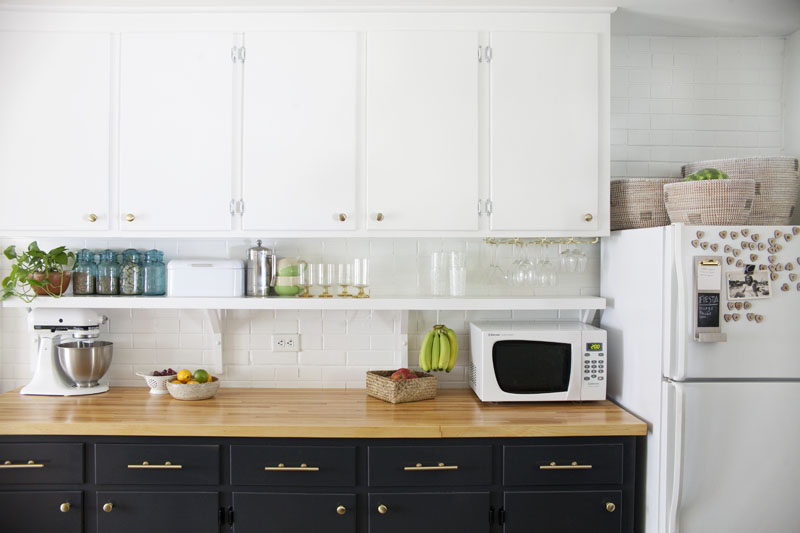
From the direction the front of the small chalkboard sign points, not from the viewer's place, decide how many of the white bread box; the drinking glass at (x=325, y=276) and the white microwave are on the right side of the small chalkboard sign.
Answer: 3

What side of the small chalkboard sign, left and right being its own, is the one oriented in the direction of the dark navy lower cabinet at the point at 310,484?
right

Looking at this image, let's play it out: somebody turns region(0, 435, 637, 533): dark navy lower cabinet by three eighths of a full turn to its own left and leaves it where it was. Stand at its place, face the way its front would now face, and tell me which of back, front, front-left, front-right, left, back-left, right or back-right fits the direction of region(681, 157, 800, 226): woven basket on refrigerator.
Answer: front-right

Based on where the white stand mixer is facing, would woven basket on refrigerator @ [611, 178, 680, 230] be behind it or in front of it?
in front

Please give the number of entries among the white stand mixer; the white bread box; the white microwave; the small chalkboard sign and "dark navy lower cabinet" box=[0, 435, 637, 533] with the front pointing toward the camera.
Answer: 4

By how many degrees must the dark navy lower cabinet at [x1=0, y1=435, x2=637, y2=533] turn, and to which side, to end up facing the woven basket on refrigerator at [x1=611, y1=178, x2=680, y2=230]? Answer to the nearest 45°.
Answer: approximately 90° to its left

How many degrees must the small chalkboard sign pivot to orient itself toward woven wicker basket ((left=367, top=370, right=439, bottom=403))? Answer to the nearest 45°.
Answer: approximately 90° to its right

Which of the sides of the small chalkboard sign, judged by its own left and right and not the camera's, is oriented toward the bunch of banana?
right

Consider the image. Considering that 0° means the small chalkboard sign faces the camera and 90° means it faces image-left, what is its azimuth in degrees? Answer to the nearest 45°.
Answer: approximately 0°

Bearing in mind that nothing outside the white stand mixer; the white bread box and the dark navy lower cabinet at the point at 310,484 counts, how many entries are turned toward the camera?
2
